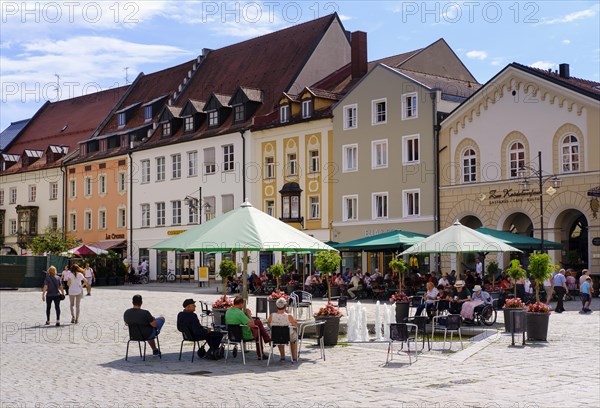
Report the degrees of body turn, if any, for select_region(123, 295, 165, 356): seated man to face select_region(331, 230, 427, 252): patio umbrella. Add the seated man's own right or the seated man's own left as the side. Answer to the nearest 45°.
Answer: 0° — they already face it

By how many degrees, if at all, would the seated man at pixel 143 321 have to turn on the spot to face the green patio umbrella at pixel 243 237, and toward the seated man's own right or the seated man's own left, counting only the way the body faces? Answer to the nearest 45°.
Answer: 0° — they already face it

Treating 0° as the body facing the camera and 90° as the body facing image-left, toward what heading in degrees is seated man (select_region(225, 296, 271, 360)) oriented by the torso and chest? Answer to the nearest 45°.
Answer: approximately 225°

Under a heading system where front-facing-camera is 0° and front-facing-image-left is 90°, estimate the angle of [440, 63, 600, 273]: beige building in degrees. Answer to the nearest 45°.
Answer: approximately 45°

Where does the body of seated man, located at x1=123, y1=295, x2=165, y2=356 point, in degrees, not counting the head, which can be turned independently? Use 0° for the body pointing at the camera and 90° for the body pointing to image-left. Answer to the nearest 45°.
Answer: approximately 225°
